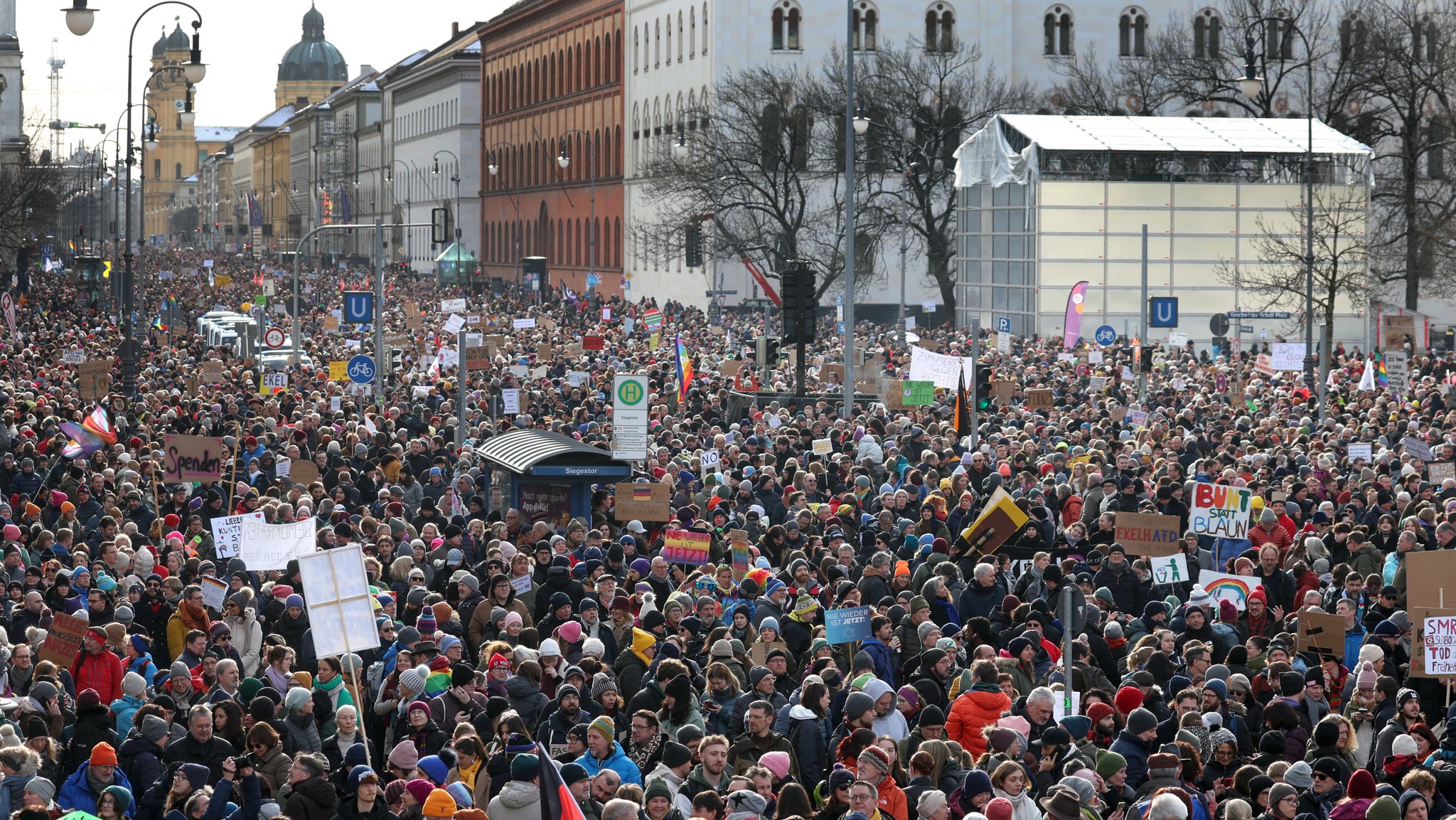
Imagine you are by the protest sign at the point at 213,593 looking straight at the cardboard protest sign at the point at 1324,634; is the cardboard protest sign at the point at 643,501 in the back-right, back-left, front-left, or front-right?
front-left

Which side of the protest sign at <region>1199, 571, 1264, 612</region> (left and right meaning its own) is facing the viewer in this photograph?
front

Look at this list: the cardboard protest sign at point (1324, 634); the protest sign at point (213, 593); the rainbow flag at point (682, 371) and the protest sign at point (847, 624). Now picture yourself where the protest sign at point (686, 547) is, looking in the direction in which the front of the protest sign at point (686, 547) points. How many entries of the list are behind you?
1

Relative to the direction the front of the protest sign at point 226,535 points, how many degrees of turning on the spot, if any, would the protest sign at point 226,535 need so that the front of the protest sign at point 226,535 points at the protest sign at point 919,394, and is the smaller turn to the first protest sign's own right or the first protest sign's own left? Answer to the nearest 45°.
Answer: approximately 135° to the first protest sign's own left

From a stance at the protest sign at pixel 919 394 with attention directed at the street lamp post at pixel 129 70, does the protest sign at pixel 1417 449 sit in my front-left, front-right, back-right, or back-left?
back-left

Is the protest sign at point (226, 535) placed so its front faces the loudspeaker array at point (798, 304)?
no

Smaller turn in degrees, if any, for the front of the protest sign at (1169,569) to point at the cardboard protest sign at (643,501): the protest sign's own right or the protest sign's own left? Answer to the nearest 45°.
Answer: approximately 135° to the protest sign's own right

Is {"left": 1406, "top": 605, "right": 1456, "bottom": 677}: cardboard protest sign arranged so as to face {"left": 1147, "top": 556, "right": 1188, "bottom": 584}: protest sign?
no

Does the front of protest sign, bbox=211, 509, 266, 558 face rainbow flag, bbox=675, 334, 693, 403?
no

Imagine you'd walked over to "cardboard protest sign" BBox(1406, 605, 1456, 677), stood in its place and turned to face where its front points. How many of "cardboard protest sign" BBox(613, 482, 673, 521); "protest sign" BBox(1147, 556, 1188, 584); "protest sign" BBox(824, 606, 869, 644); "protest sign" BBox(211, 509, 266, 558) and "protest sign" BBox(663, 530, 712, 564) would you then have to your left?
0

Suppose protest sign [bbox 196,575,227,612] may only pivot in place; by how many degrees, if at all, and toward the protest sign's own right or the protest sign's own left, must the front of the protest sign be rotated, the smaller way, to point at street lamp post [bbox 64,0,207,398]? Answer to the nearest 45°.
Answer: approximately 180°

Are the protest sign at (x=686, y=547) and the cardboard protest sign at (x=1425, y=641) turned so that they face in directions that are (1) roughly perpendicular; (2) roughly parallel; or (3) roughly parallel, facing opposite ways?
roughly parallel

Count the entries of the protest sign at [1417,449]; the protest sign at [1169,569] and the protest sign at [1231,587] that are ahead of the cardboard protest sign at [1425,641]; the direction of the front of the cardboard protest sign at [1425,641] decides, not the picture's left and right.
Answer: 0

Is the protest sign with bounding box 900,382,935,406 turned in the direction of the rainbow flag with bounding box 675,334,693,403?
no

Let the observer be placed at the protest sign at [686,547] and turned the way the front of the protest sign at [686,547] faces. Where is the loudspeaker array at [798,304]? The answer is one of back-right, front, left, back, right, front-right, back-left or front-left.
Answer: back

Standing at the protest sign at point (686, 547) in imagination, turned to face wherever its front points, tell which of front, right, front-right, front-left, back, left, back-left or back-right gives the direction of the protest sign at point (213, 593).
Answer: front-right

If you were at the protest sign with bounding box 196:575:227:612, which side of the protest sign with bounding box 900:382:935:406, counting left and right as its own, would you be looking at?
front

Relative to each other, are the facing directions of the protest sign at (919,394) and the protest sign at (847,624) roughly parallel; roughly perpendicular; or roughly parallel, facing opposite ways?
roughly parallel

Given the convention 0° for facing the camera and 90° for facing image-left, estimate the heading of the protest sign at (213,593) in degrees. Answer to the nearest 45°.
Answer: approximately 0°
